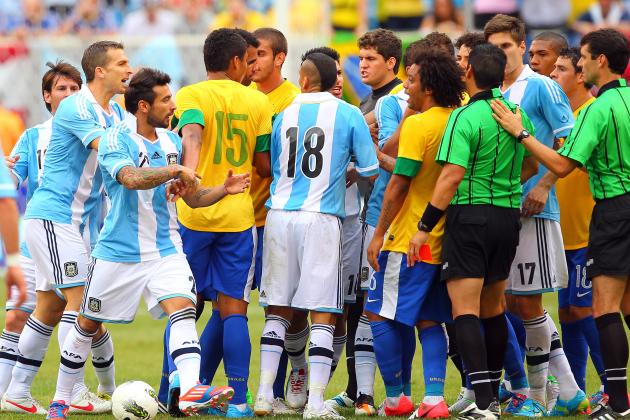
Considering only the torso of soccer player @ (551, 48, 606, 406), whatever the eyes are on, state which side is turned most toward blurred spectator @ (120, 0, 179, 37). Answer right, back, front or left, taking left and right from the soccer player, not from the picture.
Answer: right

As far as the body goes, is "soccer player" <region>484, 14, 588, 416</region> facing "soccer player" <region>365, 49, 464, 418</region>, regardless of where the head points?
yes

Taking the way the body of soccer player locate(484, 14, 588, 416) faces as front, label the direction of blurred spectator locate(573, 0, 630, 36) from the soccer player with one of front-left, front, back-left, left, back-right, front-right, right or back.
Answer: back-right

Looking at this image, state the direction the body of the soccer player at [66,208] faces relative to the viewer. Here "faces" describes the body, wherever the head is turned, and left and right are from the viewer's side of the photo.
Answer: facing to the right of the viewer

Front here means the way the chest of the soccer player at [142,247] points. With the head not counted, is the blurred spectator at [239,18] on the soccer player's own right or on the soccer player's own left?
on the soccer player's own left

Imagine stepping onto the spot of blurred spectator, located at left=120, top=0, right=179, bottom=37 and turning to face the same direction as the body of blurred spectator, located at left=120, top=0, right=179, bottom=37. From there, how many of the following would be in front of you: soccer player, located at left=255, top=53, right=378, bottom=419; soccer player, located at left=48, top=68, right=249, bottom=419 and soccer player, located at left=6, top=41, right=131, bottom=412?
3

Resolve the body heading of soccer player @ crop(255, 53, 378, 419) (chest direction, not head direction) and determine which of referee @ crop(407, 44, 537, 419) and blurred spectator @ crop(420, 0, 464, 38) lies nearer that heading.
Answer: the blurred spectator

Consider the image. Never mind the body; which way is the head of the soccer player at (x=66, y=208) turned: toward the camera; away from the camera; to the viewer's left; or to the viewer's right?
to the viewer's right

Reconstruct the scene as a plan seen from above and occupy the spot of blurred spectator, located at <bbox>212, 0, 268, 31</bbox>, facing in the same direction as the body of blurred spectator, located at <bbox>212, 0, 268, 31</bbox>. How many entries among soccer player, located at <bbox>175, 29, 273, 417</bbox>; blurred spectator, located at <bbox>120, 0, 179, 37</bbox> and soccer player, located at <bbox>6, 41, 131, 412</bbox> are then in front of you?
2

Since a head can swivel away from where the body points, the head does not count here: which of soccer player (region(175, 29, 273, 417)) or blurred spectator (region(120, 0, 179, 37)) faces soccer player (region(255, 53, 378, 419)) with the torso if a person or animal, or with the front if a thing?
the blurred spectator

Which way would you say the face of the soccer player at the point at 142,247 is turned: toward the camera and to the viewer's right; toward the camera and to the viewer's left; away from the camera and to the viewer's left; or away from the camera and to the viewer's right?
toward the camera and to the viewer's right
